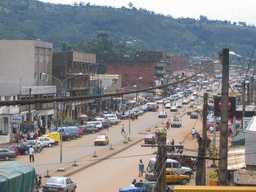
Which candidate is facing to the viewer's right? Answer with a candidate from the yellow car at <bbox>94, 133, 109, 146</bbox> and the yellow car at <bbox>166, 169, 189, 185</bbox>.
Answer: the yellow car at <bbox>166, 169, 189, 185</bbox>

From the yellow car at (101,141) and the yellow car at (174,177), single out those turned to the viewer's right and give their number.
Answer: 1

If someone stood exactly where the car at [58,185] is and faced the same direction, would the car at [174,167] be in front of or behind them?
in front

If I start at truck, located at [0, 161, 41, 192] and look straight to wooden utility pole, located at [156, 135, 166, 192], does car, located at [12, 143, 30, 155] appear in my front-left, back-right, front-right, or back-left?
back-left

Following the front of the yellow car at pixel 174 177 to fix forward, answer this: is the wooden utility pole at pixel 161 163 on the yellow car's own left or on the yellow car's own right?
on the yellow car's own right
